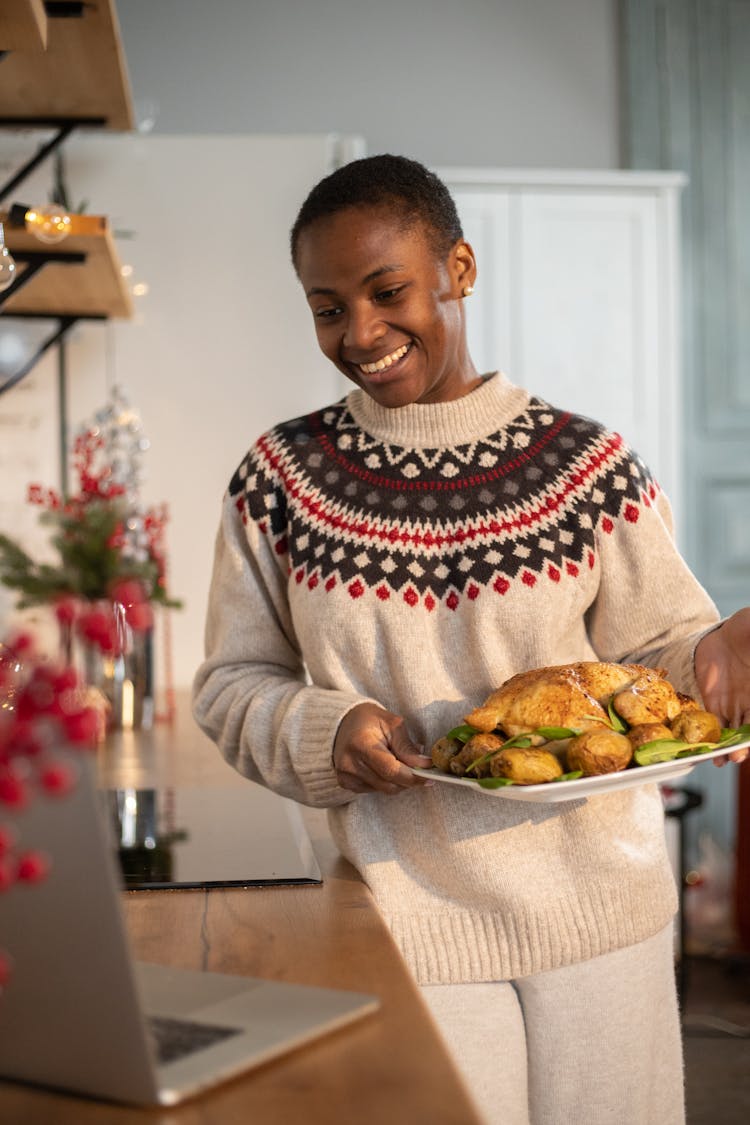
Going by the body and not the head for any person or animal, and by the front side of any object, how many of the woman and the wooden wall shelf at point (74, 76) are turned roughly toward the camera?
1

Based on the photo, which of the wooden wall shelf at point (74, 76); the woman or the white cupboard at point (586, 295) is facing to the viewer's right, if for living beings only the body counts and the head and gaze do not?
the wooden wall shelf

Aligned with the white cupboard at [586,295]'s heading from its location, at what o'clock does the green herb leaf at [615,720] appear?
The green herb leaf is roughly at 12 o'clock from the white cupboard.

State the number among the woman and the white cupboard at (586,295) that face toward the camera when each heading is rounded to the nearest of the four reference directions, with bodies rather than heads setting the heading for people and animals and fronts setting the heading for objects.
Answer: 2

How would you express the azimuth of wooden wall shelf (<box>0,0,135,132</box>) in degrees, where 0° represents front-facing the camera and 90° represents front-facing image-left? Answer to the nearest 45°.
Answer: approximately 270°

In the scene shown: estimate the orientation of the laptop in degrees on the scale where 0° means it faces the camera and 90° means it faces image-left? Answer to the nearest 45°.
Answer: approximately 225°

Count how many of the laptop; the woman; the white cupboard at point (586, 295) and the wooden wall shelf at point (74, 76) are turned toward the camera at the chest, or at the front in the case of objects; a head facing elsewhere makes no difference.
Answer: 2

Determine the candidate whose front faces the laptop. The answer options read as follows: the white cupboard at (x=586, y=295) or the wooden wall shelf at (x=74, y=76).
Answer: the white cupboard
